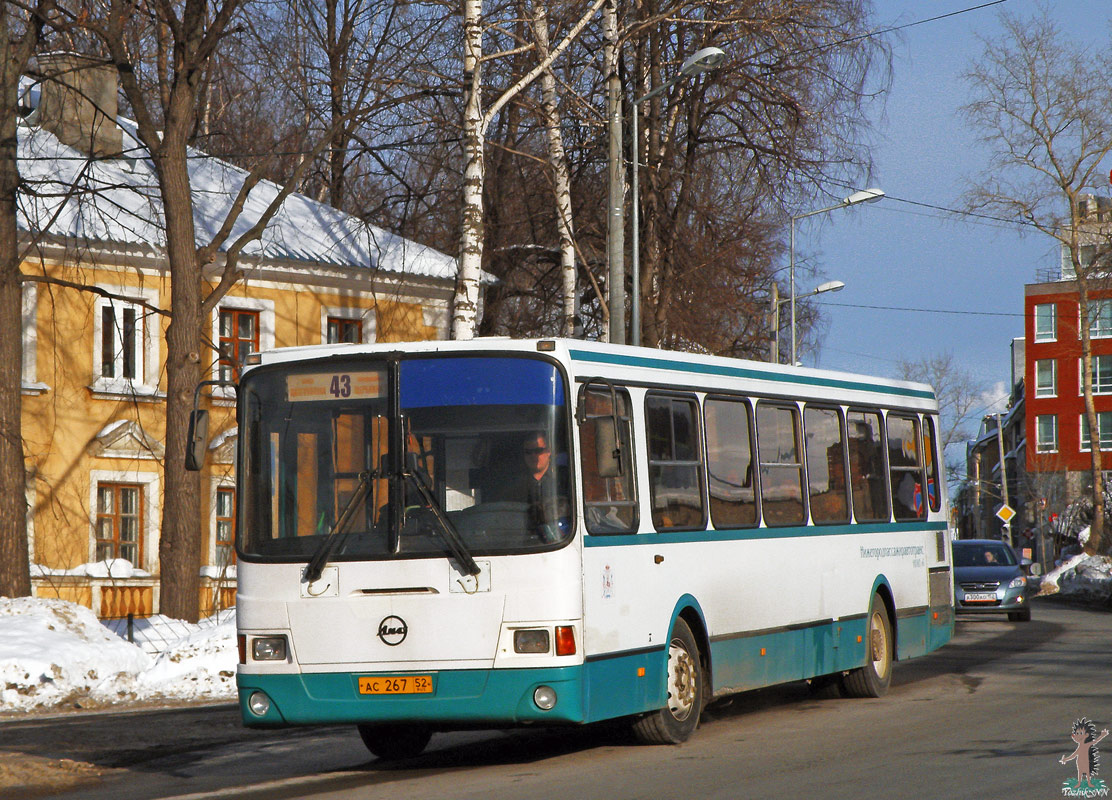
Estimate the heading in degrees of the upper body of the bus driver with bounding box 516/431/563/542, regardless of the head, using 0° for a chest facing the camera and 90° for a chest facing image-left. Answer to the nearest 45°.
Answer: approximately 0°

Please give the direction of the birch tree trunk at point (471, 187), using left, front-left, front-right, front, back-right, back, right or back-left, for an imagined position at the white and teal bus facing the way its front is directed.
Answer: back-right

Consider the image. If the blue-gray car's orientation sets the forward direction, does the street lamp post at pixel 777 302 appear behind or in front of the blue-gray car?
behind

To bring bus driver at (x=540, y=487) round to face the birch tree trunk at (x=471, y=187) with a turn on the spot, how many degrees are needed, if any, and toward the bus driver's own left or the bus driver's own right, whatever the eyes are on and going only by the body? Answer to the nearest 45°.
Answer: approximately 180°

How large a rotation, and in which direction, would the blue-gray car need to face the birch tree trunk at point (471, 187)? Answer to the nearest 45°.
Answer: approximately 45° to its right

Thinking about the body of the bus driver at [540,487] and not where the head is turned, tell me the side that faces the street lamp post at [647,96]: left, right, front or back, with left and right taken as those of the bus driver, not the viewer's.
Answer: back

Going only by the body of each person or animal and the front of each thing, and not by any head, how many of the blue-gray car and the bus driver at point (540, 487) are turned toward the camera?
2

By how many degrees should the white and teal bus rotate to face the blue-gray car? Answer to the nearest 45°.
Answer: approximately 180°

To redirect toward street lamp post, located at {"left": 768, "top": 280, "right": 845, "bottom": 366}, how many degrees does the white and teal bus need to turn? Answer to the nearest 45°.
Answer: approximately 135° to its right
